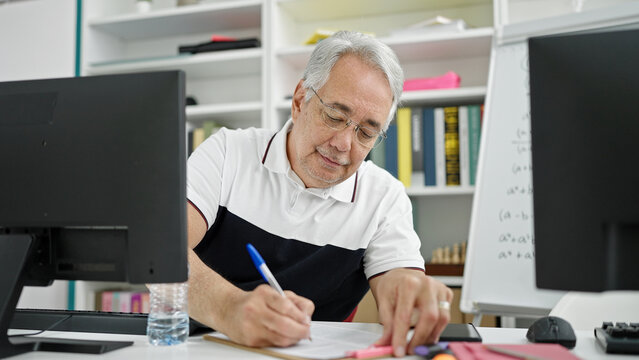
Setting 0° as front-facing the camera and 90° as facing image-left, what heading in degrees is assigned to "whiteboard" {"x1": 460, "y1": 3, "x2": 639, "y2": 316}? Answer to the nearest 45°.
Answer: approximately 45°

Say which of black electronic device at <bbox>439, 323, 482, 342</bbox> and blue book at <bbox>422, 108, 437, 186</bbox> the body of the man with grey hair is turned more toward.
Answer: the black electronic device

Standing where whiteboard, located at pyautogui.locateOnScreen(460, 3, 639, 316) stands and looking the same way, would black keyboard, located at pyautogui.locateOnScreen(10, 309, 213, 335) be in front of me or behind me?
in front

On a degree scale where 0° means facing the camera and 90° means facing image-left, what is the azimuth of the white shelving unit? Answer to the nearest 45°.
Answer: approximately 0°

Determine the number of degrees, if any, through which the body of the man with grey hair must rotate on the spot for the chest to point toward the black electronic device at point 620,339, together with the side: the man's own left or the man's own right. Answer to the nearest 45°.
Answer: approximately 45° to the man's own left

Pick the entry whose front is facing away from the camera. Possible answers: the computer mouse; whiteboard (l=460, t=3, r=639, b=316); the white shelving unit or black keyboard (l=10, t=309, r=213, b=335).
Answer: the black keyboard

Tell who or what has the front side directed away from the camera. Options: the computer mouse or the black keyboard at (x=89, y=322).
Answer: the black keyboard

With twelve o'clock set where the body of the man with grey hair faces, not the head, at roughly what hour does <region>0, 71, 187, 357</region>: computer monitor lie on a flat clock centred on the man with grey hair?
The computer monitor is roughly at 1 o'clock from the man with grey hair.

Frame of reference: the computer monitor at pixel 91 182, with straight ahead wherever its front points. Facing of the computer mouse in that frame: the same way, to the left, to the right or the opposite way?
the opposite way

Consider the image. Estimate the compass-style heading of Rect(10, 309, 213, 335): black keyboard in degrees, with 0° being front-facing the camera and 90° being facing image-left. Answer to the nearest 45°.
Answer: approximately 180°
